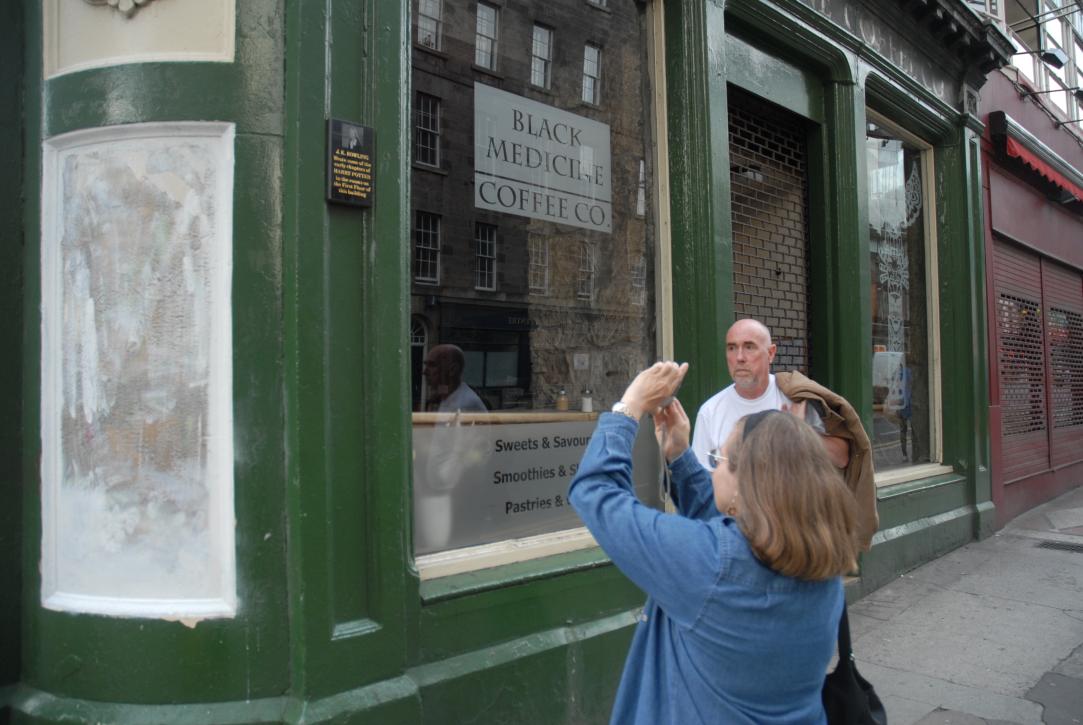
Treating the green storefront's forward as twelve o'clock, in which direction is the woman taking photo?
The woman taking photo is roughly at 12 o'clock from the green storefront.

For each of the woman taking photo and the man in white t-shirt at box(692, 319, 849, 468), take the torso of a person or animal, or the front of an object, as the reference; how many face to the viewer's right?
0

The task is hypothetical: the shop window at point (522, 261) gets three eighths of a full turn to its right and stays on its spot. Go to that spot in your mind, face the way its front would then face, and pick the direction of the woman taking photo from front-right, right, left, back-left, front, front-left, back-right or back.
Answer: left

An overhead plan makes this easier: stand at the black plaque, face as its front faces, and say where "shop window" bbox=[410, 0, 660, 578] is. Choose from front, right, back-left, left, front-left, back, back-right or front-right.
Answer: left

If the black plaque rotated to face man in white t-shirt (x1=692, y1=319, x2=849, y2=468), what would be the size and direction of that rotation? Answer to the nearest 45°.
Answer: approximately 45° to its left

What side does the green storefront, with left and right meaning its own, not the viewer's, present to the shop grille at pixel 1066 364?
left

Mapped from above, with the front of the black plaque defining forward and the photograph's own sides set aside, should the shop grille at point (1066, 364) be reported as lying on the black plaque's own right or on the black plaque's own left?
on the black plaque's own left

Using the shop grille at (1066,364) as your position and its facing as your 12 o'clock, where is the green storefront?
The green storefront is roughly at 2 o'clock from the shop grille.

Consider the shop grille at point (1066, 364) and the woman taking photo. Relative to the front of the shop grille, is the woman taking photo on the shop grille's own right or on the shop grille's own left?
on the shop grille's own right

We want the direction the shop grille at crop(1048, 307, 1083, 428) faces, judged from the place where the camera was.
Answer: facing the viewer and to the right of the viewer

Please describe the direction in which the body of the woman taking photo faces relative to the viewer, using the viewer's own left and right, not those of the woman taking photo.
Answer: facing away from the viewer and to the left of the viewer

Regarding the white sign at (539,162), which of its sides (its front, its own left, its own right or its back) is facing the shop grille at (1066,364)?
left

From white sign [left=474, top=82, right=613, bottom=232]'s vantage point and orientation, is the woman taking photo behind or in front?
in front
